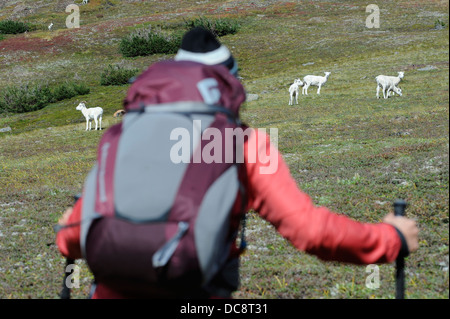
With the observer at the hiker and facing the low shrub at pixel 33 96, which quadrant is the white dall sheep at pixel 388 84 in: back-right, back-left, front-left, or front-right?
front-right

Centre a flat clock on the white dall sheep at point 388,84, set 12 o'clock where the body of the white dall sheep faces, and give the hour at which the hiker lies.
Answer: The hiker is roughly at 3 o'clock from the white dall sheep.

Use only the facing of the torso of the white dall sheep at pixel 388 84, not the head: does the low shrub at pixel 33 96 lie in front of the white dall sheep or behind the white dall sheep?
behind

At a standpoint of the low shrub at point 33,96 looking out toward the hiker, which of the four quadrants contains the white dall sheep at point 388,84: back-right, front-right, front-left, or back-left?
front-left

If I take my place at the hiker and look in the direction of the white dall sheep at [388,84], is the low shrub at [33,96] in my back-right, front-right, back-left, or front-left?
front-left

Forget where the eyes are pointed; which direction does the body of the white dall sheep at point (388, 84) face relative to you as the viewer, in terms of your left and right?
facing to the right of the viewer
